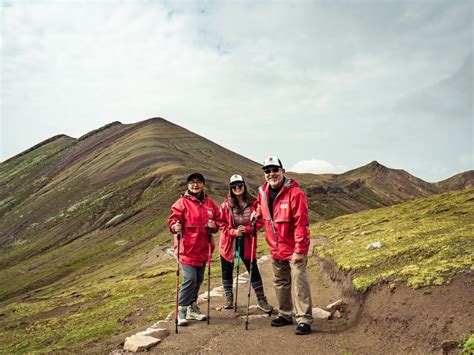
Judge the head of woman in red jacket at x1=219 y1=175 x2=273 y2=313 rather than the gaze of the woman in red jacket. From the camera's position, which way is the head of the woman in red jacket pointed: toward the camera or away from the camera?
toward the camera

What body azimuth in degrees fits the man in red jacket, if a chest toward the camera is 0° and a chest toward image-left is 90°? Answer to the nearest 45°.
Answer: approximately 45°

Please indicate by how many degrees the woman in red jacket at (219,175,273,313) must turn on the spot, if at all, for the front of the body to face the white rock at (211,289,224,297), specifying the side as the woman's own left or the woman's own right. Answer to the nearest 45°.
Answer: approximately 180°

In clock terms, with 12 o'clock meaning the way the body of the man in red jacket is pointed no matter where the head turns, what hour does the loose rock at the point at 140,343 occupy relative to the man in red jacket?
The loose rock is roughly at 1 o'clock from the man in red jacket.

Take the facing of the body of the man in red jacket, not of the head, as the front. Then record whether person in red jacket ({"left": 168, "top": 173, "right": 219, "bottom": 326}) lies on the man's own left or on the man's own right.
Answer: on the man's own right

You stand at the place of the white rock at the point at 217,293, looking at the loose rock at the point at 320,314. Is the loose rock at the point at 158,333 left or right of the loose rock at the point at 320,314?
right

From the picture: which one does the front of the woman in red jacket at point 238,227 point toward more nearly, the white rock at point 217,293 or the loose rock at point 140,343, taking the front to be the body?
the loose rock

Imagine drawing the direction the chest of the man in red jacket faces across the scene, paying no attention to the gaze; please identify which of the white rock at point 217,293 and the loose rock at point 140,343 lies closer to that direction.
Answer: the loose rock

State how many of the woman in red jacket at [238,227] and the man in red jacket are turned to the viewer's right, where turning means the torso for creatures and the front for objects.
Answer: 0

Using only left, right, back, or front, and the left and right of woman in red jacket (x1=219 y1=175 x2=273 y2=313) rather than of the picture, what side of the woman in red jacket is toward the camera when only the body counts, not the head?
front

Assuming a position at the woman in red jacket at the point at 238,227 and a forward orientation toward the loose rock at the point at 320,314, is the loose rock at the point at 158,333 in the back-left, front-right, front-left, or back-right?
back-right

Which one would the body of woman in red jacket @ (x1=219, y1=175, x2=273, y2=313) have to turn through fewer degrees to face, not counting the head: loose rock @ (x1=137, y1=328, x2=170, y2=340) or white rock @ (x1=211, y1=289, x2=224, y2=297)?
the loose rock
